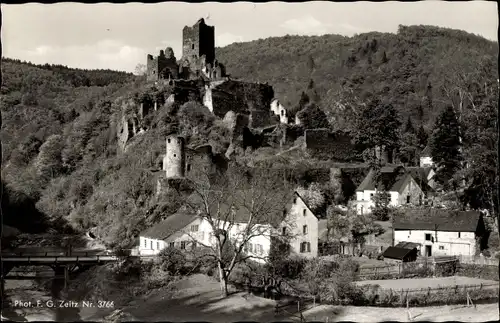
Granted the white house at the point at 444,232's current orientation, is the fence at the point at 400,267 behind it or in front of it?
in front

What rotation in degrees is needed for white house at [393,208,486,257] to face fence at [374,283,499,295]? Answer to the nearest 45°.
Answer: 0° — it already faces it

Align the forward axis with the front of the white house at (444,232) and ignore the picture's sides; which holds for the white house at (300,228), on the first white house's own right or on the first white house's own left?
on the first white house's own right

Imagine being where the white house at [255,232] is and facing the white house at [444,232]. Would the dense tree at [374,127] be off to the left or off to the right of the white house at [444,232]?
left

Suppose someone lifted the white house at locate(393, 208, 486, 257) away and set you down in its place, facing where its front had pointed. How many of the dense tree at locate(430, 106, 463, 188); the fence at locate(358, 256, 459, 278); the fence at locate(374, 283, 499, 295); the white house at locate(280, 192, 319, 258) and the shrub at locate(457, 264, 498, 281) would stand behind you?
1

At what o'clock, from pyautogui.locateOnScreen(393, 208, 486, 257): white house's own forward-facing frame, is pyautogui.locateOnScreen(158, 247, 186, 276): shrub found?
The shrub is roughly at 2 o'clock from the white house.

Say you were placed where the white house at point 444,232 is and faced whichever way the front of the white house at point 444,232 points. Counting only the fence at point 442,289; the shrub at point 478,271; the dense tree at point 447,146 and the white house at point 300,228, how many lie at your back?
1

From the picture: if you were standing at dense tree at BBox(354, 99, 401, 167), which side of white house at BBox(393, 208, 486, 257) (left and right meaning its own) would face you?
back

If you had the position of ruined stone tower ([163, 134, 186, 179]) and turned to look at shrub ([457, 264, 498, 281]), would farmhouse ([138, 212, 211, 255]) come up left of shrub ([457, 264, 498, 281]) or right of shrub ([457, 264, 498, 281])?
right

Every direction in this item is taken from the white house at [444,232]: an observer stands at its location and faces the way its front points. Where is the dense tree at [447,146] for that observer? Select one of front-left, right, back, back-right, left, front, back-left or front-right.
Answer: back

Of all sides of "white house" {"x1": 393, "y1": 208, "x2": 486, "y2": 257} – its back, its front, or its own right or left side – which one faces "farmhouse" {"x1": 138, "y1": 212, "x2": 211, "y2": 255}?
right

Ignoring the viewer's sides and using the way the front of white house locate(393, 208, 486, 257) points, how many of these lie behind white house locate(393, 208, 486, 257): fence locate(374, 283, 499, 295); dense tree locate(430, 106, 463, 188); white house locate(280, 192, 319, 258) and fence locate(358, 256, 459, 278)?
1

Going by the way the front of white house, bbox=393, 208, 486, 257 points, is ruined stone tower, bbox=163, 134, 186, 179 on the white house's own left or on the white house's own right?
on the white house's own right

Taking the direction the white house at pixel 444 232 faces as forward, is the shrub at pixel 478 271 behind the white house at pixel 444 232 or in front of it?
in front

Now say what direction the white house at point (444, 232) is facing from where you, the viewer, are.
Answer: facing the viewer
